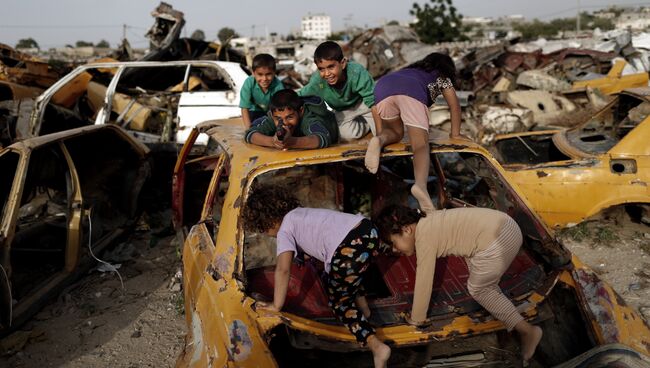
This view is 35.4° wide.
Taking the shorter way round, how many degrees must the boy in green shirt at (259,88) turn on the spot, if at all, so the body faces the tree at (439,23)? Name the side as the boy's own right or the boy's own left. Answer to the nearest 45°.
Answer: approximately 180°

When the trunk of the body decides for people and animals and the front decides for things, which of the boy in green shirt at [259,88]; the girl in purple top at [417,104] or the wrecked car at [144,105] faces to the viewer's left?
the wrecked car

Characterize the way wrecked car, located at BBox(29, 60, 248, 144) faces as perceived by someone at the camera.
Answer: facing to the left of the viewer

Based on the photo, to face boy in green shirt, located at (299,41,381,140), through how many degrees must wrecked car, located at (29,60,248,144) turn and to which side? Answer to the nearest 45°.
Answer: approximately 90° to its left

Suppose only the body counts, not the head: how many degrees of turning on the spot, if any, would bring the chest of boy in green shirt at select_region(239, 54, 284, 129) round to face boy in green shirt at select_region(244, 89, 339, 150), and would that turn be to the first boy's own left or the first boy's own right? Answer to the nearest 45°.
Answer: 0° — they already face them

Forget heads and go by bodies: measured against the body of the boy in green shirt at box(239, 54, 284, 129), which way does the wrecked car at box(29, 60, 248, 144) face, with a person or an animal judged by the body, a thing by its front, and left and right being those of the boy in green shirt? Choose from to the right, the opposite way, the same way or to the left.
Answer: to the right

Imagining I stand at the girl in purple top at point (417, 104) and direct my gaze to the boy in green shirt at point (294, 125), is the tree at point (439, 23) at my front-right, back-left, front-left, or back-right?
back-right

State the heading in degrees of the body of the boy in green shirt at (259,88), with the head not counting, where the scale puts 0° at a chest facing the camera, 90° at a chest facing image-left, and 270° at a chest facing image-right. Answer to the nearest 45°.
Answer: approximately 0°

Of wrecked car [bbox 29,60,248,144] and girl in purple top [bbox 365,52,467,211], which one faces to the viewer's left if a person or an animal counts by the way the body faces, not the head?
the wrecked car
